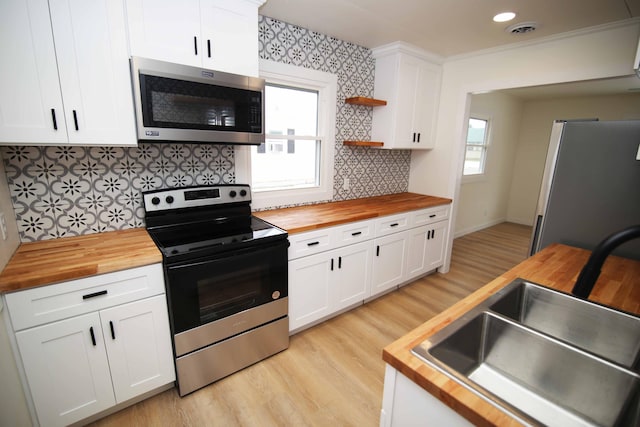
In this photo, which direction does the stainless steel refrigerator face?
to the viewer's left

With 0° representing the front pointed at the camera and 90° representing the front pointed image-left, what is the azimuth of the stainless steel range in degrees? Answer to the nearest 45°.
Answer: approximately 315°

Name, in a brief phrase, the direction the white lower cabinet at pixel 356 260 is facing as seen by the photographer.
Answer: facing the viewer and to the right of the viewer

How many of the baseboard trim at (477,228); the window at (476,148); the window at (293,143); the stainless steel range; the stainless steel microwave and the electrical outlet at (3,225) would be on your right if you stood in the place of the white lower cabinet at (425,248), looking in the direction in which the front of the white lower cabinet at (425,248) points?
4

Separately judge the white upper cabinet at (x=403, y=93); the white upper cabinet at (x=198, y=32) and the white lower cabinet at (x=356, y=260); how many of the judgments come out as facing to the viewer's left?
0

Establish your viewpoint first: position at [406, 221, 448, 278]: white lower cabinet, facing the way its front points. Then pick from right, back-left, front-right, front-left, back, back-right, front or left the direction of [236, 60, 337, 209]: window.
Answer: right

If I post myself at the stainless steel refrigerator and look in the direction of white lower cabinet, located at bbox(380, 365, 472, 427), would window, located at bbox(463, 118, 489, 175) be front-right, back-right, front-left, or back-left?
back-right

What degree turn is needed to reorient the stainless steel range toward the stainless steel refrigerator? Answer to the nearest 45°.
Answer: approximately 45° to its left
